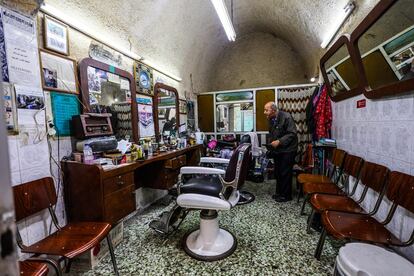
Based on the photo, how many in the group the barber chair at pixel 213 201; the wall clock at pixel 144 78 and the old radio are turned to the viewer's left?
1

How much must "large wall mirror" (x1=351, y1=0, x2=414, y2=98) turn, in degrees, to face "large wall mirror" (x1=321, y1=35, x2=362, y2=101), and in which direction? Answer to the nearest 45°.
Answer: approximately 90° to its right

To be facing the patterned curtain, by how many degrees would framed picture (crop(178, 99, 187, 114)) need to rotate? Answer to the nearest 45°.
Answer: approximately 45° to its left

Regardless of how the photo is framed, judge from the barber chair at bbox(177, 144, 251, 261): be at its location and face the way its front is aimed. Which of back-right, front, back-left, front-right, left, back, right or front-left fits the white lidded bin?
back-left

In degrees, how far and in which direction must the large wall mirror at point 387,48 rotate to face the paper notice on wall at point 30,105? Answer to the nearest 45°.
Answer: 0° — it already faces it

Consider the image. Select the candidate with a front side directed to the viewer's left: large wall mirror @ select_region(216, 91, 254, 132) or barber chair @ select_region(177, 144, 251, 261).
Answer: the barber chair

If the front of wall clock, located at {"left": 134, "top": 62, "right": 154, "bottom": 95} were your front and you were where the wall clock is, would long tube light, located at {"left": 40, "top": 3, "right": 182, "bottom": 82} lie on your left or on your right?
on your right

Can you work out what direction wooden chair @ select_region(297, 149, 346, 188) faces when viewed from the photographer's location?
facing to the left of the viewer

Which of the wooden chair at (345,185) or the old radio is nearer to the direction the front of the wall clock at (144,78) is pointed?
the wooden chair

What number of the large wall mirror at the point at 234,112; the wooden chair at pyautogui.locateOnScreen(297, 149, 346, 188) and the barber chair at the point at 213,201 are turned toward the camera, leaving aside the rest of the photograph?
1

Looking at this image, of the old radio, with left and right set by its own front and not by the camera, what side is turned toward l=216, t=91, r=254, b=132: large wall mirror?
left

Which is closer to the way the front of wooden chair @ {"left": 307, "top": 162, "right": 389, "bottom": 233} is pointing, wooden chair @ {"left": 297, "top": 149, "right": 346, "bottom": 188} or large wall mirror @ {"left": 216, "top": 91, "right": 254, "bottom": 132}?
the large wall mirror

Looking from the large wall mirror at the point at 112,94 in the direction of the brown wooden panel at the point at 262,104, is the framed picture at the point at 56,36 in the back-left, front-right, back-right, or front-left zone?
back-right

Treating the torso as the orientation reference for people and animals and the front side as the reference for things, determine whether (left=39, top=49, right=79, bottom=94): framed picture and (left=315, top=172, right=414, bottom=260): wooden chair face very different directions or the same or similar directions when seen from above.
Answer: very different directions

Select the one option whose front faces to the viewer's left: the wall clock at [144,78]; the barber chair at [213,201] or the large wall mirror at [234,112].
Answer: the barber chair

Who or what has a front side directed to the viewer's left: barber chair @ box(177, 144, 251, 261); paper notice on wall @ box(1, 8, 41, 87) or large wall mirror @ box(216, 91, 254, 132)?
the barber chair

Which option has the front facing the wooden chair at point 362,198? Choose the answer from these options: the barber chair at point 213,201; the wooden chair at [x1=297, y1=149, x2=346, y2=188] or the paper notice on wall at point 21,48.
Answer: the paper notice on wall
